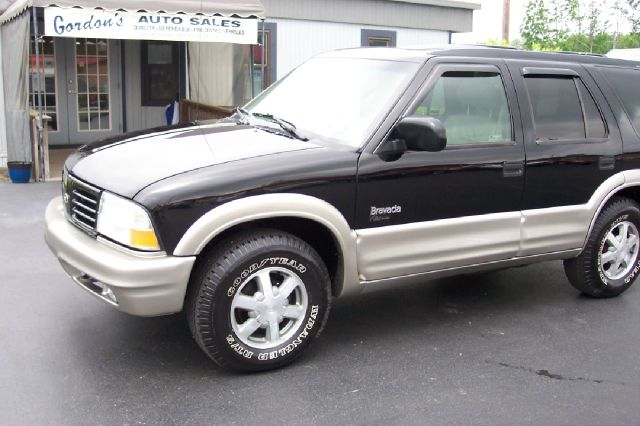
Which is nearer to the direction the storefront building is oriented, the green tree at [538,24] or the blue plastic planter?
the blue plastic planter

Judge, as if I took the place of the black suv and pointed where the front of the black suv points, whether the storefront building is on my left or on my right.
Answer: on my right

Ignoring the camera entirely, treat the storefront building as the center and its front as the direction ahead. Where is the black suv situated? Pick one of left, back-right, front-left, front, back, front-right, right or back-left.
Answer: front

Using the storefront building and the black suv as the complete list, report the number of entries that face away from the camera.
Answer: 0

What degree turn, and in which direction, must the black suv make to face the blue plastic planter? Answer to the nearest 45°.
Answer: approximately 90° to its right

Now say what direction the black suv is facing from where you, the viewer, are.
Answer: facing the viewer and to the left of the viewer

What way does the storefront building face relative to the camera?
toward the camera

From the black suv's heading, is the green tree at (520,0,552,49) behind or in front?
behind
